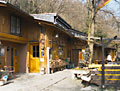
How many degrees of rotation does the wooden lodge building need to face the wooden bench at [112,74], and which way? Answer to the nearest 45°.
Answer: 0° — it already faces it
